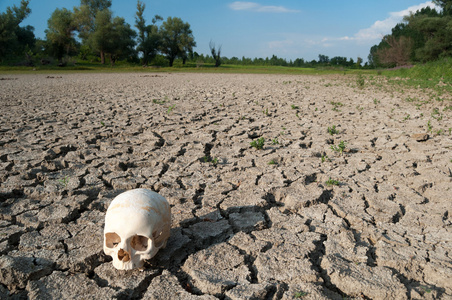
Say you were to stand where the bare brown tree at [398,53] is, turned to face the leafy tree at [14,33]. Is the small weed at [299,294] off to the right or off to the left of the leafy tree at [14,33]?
left

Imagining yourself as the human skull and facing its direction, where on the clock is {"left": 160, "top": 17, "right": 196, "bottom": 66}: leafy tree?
The leafy tree is roughly at 5 o'clock from the human skull.

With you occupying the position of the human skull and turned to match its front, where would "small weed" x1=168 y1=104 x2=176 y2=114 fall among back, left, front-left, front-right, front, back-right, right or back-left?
back-right

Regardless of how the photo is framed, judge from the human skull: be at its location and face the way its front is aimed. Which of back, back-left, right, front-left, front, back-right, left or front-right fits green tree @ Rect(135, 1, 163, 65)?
back-right

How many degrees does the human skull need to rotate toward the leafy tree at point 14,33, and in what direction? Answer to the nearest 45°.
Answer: approximately 135° to its right

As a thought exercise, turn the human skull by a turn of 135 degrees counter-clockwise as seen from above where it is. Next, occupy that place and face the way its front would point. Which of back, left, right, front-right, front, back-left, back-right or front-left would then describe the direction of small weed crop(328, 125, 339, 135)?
front-left

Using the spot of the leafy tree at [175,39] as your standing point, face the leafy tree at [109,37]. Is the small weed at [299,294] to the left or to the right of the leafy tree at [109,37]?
left

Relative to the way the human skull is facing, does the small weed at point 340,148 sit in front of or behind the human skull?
behind

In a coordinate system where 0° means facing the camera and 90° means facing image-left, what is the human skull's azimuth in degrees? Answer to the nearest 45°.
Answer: approximately 45°

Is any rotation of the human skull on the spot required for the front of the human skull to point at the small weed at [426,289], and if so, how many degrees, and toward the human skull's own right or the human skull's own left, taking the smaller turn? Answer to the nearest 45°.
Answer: approximately 90° to the human skull's own left

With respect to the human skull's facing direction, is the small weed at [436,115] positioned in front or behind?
behind
